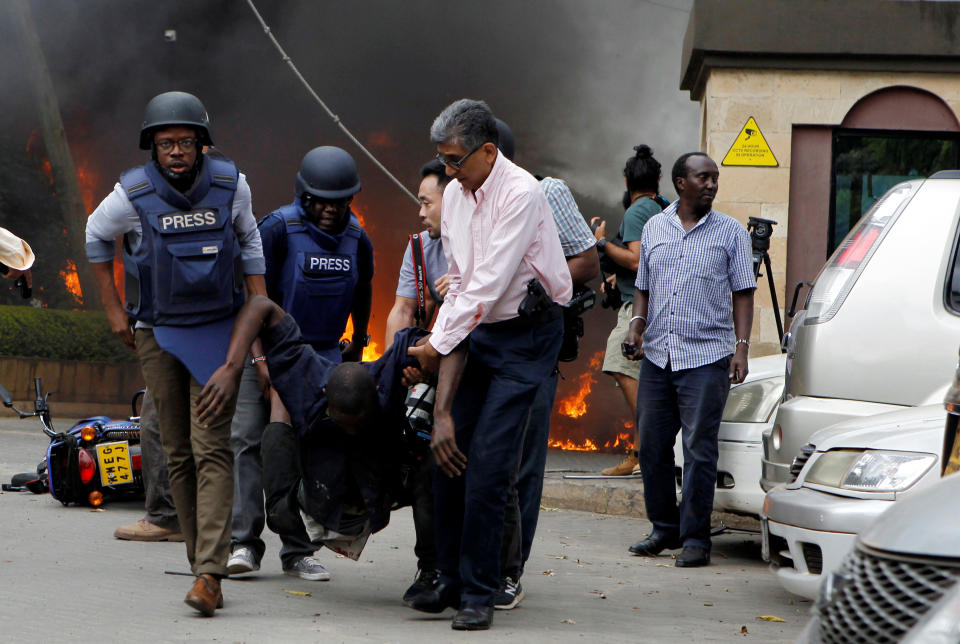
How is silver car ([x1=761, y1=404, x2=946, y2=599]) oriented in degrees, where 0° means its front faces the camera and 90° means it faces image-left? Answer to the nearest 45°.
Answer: approximately 45°

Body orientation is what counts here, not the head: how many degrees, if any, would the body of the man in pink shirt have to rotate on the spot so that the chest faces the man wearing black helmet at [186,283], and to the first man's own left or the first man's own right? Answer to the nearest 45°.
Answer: approximately 45° to the first man's own right

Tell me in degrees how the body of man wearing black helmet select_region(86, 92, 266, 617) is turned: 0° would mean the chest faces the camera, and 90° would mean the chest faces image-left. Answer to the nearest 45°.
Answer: approximately 0°

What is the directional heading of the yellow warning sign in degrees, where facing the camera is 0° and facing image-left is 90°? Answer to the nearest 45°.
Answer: approximately 0°
